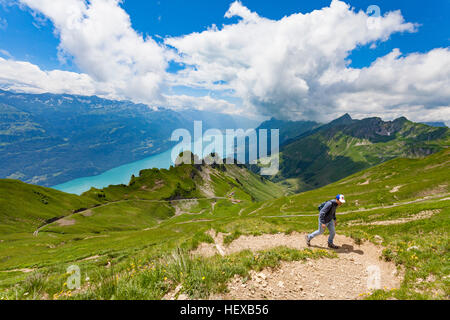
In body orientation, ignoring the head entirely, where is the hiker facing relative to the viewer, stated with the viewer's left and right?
facing to the right of the viewer
